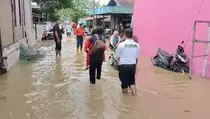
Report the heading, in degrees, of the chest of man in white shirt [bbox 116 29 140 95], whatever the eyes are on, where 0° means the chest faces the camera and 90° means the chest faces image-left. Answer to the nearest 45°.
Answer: approximately 180°

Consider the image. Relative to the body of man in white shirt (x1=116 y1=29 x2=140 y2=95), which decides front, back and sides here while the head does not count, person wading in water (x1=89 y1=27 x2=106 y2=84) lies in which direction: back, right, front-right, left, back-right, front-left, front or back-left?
front-left

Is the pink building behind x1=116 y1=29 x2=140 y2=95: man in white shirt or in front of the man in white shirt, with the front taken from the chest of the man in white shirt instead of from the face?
in front

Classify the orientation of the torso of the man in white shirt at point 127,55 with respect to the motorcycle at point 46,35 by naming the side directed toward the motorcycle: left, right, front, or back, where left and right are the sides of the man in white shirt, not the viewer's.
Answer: front
